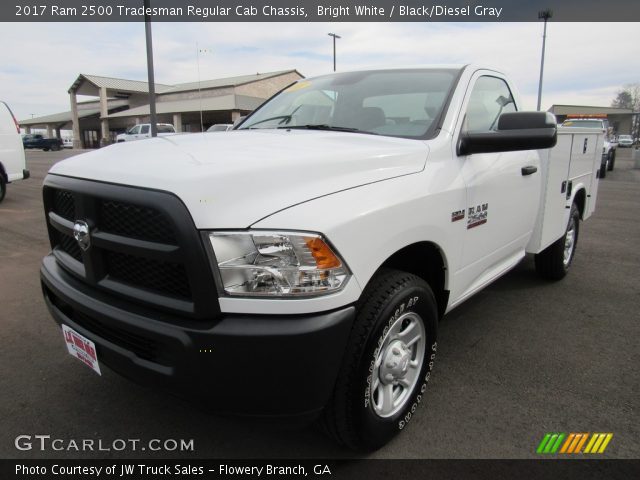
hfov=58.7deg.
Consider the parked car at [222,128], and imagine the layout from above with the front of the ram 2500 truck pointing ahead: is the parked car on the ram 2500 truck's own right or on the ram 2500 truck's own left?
on the ram 2500 truck's own right

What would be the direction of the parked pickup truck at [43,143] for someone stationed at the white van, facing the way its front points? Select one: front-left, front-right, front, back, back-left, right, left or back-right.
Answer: right

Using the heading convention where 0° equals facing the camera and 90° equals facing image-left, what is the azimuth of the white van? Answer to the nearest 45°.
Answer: approximately 90°

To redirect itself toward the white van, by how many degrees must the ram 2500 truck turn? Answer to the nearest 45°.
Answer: approximately 90° to its right

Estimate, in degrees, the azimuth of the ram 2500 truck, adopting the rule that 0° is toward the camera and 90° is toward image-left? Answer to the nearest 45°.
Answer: approximately 45°

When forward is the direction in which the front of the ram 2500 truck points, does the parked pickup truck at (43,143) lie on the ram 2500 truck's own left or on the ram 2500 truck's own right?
on the ram 2500 truck's own right
